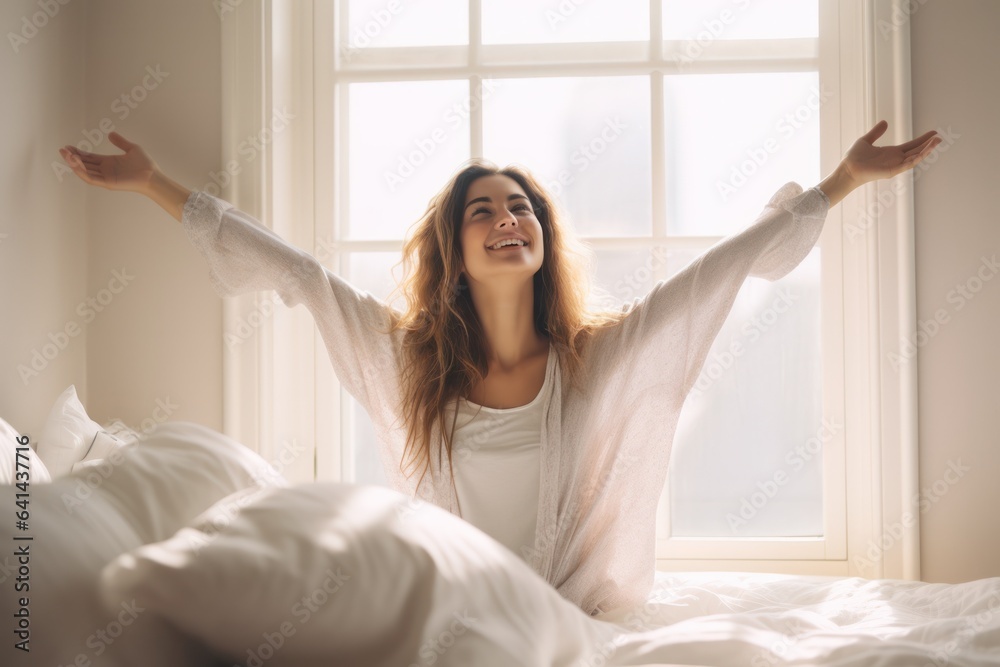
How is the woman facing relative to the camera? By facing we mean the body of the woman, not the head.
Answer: toward the camera

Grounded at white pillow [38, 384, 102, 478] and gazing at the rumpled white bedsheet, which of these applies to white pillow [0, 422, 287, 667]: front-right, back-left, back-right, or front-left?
front-right

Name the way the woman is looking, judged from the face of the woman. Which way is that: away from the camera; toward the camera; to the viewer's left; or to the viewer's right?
toward the camera

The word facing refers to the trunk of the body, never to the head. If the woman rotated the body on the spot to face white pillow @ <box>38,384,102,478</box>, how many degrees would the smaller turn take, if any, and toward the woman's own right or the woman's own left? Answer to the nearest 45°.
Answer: approximately 90° to the woman's own right

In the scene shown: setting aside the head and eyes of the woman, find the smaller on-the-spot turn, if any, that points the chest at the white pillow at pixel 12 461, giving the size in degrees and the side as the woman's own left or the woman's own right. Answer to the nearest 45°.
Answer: approximately 45° to the woman's own right

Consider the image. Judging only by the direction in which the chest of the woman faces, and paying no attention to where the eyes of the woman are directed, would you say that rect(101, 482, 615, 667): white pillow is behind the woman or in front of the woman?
in front
